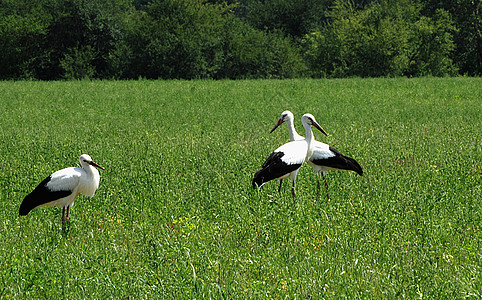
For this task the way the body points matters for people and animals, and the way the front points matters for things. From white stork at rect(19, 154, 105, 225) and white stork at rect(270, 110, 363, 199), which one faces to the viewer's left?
white stork at rect(270, 110, 363, 199)

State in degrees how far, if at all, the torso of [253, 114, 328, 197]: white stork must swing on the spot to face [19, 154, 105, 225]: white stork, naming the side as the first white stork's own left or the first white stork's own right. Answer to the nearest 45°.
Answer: approximately 135° to the first white stork's own right

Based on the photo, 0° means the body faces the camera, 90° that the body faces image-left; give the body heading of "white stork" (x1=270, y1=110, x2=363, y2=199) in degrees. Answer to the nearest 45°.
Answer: approximately 90°

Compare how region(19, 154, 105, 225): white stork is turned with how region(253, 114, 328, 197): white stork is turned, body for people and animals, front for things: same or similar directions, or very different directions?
same or similar directions

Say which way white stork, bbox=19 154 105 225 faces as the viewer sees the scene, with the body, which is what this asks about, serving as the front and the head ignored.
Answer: to the viewer's right

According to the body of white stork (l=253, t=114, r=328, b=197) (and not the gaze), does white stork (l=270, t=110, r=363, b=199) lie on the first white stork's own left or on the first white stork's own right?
on the first white stork's own left

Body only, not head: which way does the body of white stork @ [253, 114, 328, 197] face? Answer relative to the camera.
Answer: to the viewer's right

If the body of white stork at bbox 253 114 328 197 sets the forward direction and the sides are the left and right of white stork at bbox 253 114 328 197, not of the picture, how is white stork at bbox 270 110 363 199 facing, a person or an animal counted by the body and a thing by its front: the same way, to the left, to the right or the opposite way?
the opposite way

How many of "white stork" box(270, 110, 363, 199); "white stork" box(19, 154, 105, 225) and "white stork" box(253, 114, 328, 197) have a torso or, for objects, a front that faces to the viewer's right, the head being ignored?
2

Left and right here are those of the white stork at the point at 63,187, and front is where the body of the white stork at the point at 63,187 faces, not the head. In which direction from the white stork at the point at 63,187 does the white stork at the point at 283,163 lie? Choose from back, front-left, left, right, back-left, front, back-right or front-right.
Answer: front

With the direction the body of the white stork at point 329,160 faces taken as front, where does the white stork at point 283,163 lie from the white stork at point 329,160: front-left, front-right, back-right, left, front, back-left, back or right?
front-left

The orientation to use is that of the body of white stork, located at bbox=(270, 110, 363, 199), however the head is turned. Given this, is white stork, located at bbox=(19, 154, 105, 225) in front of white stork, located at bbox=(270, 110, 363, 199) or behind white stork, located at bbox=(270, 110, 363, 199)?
in front

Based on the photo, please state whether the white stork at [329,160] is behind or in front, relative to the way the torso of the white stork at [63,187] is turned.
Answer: in front
